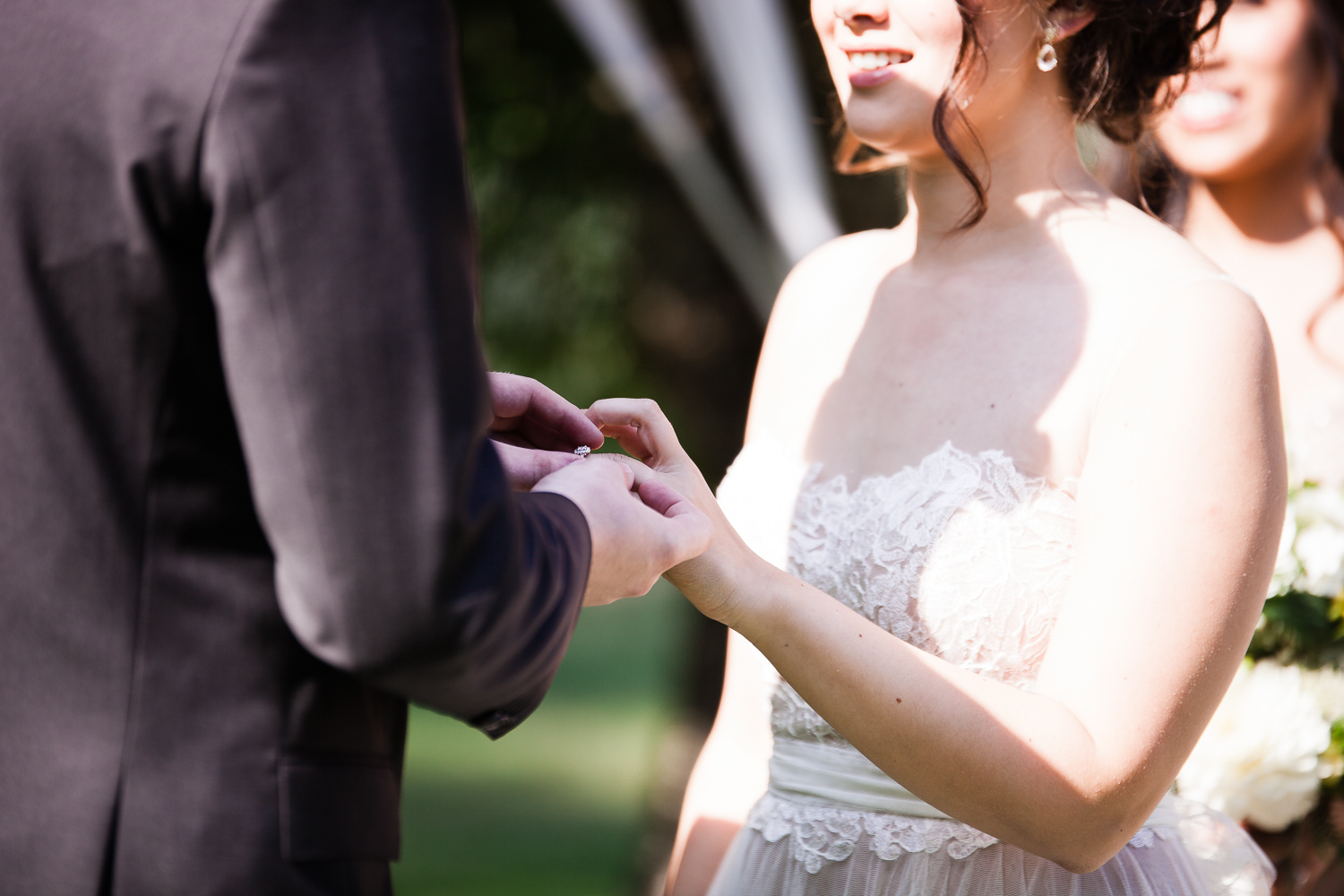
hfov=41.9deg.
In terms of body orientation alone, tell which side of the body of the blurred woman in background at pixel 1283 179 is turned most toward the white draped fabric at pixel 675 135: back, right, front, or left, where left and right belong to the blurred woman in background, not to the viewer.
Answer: right

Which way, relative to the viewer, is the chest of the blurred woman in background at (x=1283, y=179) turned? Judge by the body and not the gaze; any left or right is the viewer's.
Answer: facing the viewer and to the left of the viewer

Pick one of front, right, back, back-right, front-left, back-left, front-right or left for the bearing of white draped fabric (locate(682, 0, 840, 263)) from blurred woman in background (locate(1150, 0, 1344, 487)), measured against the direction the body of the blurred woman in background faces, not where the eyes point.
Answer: right
